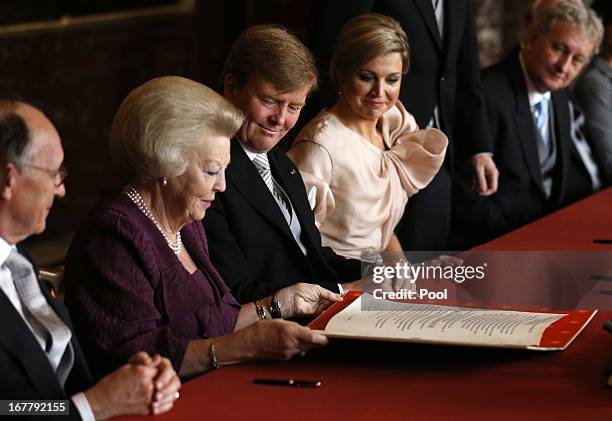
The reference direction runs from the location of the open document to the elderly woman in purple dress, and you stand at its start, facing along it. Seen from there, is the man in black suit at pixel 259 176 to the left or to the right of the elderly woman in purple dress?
right

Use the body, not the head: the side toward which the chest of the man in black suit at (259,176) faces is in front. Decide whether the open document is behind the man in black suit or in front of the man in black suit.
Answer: in front

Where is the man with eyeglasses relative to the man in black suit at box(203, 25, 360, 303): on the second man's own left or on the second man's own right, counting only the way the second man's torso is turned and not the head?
on the second man's own right

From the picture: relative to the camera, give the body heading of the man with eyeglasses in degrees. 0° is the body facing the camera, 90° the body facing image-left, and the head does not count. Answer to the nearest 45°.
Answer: approximately 315°

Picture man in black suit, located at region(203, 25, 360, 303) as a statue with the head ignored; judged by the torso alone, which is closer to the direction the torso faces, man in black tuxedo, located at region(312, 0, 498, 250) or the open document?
the open document

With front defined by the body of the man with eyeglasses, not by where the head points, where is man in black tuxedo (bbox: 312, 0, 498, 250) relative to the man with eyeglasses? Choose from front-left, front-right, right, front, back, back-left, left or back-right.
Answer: left

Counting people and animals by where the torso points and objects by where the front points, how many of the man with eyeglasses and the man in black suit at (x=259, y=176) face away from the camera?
0

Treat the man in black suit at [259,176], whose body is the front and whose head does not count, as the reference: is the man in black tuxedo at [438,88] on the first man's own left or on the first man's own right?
on the first man's own left

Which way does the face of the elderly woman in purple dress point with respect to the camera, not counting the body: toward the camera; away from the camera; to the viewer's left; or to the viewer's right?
to the viewer's right

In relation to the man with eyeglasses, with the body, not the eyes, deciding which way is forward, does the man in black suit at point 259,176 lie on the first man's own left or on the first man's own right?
on the first man's own left

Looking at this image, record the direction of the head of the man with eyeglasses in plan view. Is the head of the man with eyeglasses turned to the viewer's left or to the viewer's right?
to the viewer's right

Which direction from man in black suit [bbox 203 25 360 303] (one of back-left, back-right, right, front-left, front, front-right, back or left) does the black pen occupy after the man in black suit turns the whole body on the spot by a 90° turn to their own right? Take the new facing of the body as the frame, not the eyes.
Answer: front-left

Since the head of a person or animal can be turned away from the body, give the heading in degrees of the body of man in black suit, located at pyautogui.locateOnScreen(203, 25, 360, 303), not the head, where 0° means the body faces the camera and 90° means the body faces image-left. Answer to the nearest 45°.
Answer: approximately 315°
